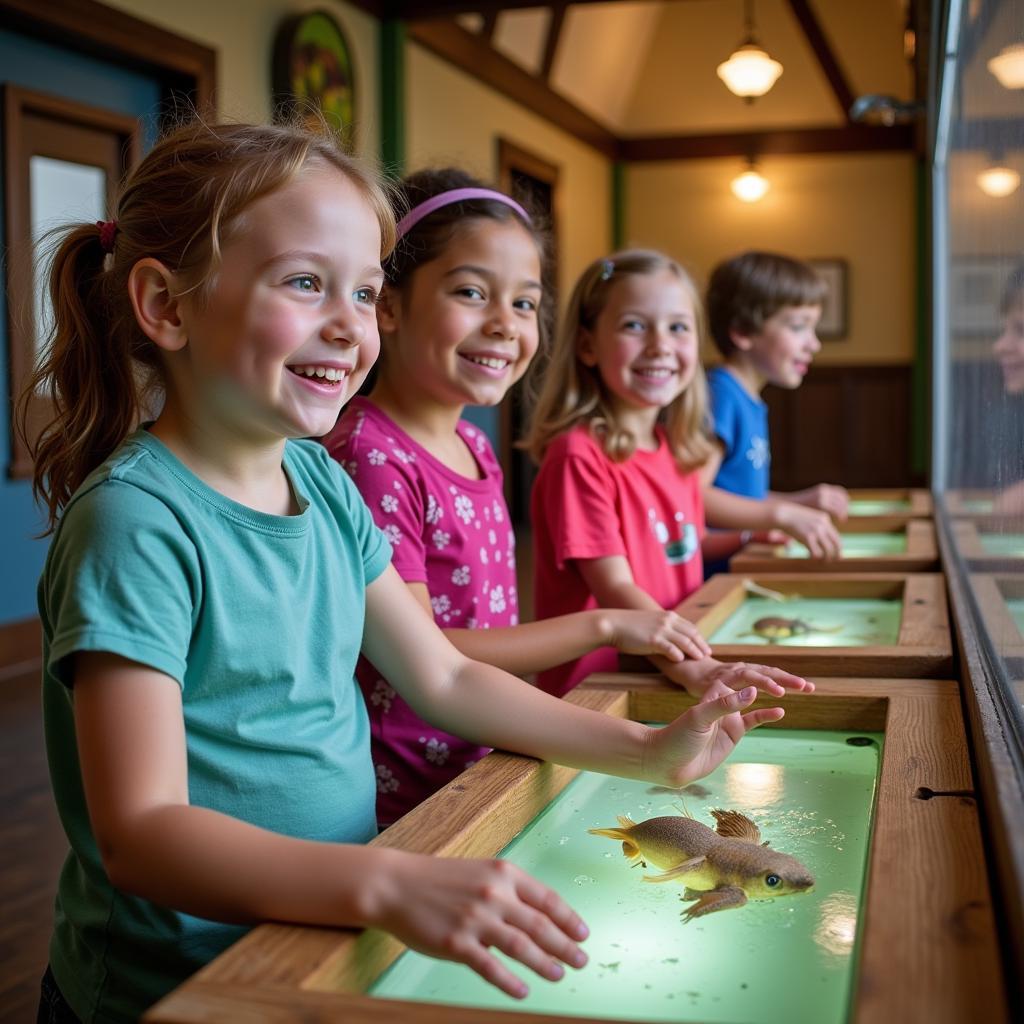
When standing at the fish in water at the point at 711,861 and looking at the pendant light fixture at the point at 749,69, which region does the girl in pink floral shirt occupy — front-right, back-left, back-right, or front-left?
front-left

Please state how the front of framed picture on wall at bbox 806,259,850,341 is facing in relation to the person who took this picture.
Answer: facing the viewer

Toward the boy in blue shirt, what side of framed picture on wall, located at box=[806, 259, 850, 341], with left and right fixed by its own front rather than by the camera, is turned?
front

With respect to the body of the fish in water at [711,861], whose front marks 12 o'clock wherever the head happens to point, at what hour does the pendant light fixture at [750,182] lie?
The pendant light fixture is roughly at 9 o'clock from the fish in water.

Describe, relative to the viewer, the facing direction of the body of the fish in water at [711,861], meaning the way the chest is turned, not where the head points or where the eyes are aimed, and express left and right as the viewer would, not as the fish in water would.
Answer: facing to the right of the viewer

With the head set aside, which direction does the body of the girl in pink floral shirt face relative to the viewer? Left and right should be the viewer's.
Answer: facing the viewer and to the right of the viewer

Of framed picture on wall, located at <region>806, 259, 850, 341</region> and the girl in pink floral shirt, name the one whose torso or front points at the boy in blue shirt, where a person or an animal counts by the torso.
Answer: the framed picture on wall

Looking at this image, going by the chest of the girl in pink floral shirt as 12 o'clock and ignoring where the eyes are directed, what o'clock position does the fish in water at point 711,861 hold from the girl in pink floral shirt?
The fish in water is roughly at 1 o'clock from the girl in pink floral shirt.

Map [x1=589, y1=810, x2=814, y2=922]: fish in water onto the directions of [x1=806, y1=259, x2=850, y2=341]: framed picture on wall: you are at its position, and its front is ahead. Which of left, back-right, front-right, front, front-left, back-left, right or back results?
front

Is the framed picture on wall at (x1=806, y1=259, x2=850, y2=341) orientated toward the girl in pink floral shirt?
yes

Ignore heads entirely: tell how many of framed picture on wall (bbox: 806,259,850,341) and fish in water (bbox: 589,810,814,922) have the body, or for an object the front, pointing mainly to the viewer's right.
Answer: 1

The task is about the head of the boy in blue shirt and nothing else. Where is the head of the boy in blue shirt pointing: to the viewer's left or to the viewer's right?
to the viewer's right

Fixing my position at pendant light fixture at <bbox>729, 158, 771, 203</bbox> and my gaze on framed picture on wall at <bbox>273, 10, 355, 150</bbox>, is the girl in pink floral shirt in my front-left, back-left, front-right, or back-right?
front-left

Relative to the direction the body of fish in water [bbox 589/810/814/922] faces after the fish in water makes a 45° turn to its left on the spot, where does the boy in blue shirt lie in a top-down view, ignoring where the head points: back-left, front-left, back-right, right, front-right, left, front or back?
front-left
